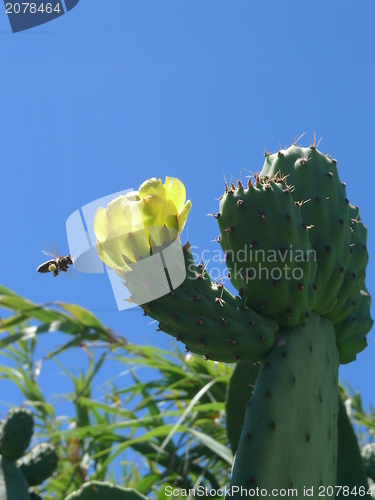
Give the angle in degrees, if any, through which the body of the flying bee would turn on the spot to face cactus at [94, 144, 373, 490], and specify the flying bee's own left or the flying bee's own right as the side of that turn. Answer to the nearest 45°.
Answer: approximately 45° to the flying bee's own right

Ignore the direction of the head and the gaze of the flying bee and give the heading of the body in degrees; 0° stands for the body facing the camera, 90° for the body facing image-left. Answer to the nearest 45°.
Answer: approximately 270°
